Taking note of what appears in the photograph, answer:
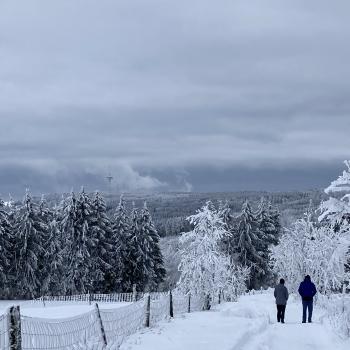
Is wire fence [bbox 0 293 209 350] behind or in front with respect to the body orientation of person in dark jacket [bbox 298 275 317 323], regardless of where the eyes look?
behind

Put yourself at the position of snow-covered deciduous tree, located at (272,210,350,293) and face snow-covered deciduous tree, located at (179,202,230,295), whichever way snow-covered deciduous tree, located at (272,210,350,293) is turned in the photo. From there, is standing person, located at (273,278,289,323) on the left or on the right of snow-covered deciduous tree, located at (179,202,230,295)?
left

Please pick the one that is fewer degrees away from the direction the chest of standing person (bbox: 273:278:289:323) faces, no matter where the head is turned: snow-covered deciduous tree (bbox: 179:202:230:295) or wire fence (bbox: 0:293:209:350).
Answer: the snow-covered deciduous tree

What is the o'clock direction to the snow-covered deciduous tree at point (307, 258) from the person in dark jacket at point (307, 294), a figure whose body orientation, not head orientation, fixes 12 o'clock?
The snow-covered deciduous tree is roughly at 12 o'clock from the person in dark jacket.

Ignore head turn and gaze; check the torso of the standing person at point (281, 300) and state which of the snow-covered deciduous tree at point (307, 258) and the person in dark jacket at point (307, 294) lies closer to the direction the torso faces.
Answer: the snow-covered deciduous tree

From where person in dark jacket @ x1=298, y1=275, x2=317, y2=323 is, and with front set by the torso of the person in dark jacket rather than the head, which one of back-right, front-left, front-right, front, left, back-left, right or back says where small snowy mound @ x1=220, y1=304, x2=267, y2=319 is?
front-left

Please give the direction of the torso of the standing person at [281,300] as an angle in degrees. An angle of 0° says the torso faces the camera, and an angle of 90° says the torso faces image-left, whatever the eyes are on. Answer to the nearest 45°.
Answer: approximately 180°

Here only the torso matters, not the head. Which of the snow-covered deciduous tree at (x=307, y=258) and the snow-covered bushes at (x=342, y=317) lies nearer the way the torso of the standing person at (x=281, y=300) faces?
the snow-covered deciduous tree

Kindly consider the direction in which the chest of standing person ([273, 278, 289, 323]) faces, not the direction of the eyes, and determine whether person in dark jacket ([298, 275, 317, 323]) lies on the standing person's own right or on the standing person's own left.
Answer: on the standing person's own right

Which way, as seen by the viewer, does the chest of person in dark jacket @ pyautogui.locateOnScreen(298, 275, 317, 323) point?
away from the camera

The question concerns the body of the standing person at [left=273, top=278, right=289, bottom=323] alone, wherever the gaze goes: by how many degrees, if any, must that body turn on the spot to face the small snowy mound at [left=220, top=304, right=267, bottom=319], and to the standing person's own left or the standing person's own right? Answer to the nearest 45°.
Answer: approximately 45° to the standing person's own left
